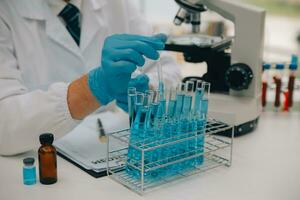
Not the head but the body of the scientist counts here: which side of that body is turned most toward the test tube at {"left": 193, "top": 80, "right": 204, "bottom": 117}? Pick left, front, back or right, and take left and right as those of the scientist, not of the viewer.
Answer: front

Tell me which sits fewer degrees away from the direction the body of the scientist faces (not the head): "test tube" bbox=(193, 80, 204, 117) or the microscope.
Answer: the test tube

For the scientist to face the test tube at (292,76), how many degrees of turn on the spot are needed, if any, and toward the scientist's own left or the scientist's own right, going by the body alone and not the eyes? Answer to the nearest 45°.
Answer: approximately 45° to the scientist's own left

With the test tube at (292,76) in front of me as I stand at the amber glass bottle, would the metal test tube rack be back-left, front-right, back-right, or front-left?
front-right

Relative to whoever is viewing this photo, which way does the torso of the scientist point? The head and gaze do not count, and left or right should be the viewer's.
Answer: facing the viewer and to the right of the viewer

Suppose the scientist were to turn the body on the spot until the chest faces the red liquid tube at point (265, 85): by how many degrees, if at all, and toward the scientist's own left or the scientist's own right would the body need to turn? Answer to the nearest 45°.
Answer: approximately 45° to the scientist's own left

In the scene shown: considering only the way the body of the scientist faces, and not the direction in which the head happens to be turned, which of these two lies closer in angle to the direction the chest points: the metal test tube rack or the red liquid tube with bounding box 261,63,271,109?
the metal test tube rack

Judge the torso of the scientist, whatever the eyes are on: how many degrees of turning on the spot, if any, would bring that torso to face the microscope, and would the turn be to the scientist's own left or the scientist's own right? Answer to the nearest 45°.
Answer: approximately 45° to the scientist's own left
